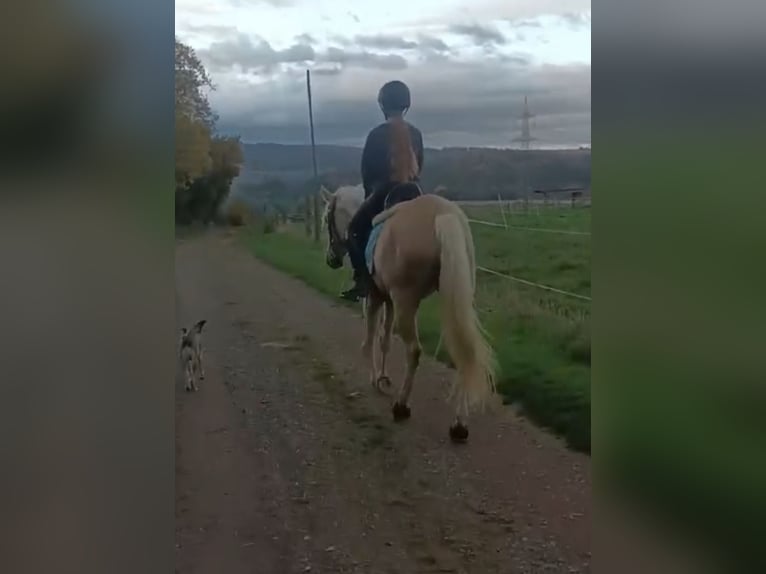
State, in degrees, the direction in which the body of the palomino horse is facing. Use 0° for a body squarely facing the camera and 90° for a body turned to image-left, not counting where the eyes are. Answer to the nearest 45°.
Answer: approximately 135°

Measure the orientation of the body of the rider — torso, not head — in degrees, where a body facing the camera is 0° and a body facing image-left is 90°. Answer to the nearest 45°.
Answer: approximately 135°
